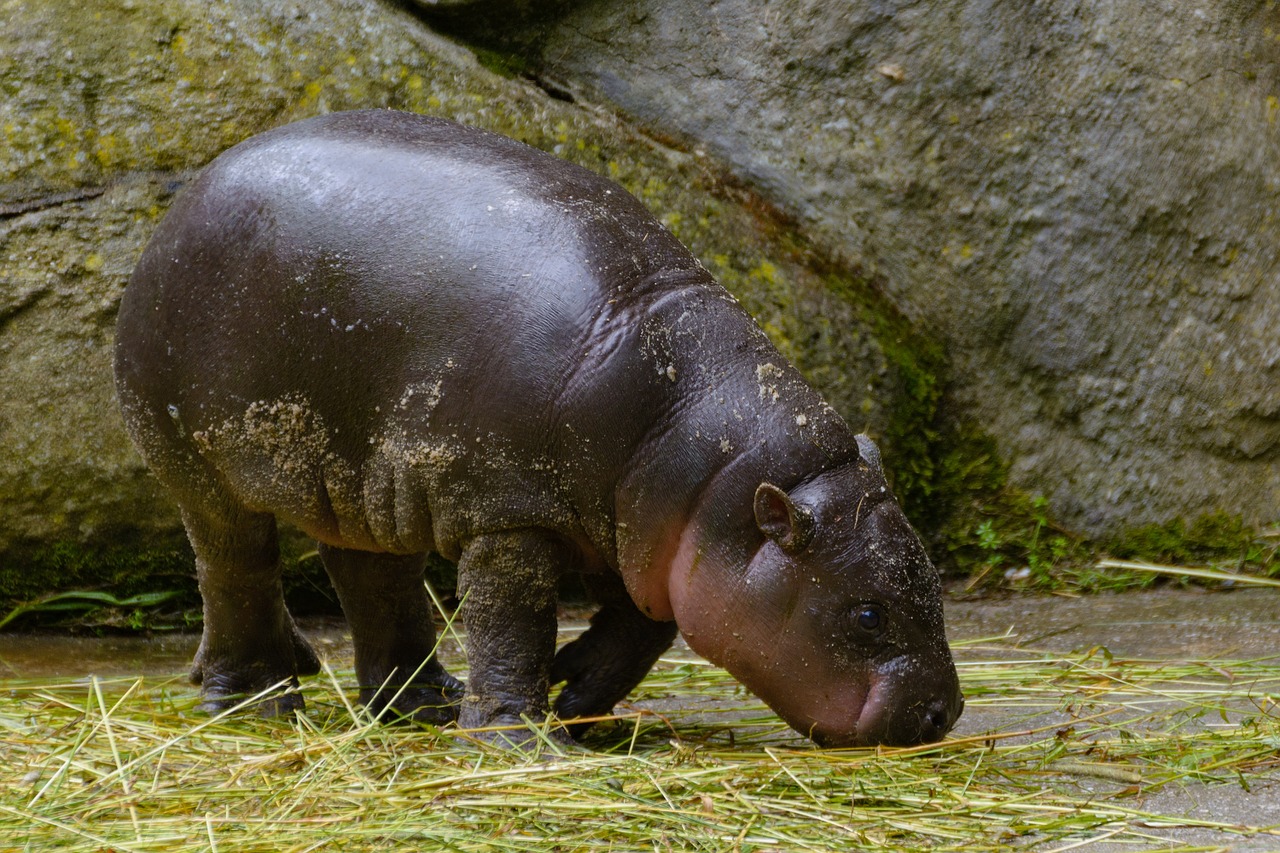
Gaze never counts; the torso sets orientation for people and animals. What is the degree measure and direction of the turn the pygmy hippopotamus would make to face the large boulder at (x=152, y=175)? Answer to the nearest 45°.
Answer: approximately 135° to its left

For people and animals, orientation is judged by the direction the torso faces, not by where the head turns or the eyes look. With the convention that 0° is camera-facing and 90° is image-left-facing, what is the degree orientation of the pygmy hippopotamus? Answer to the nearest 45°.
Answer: approximately 270°
